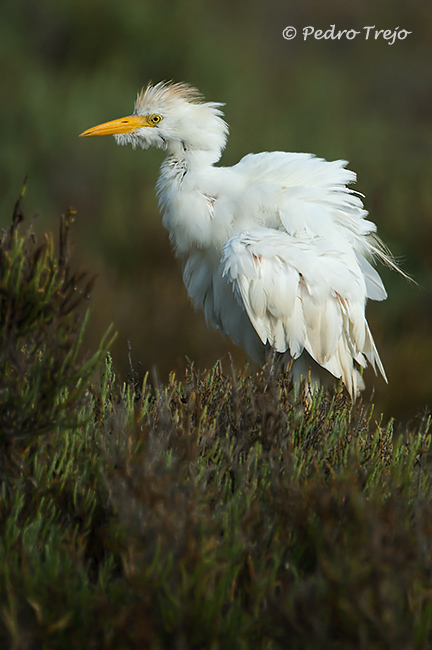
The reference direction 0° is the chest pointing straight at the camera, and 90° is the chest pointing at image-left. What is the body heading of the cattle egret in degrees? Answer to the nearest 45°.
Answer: approximately 90°
